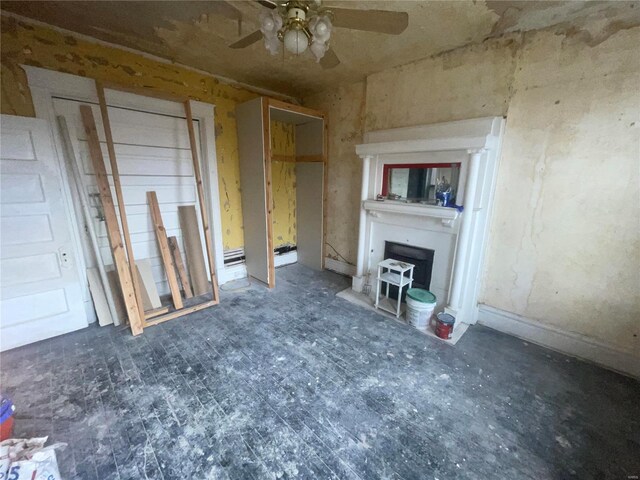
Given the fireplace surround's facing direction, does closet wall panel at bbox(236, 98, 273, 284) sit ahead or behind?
ahead

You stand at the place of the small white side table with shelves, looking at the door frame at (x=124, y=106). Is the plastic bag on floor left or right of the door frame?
left

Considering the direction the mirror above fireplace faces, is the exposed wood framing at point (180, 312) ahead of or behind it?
ahead

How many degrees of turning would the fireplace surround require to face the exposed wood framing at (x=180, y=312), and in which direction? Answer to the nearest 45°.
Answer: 0° — it already faces it

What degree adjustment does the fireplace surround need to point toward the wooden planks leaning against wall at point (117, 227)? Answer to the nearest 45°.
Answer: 0° — it already faces it

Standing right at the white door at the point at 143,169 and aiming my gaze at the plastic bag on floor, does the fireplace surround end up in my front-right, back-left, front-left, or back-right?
front-left

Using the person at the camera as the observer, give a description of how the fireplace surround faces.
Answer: facing the viewer and to the left of the viewer

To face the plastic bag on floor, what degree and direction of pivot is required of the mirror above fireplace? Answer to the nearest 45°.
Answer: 0° — it already faces it

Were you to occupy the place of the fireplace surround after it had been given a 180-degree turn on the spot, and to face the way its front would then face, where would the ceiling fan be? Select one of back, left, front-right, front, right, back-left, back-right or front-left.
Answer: back

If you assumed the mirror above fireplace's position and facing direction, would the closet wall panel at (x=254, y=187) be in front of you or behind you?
in front

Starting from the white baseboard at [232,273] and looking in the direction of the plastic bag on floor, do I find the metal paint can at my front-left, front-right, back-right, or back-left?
front-left

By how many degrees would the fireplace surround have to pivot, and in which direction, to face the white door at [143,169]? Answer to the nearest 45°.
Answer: approximately 45° to its right

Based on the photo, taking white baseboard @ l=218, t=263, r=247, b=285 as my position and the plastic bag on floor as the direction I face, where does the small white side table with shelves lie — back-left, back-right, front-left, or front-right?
front-left
